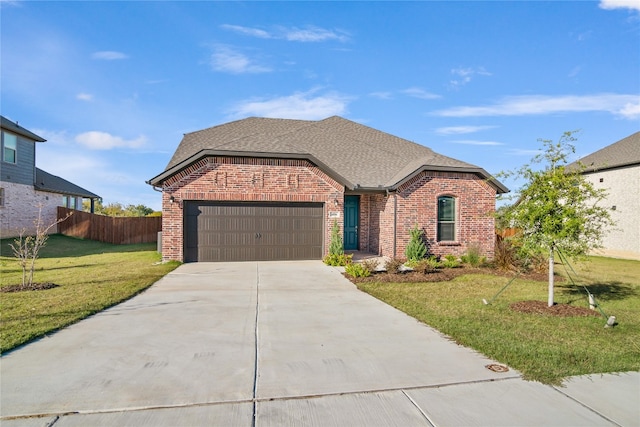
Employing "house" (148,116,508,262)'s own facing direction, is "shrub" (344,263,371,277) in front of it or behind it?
in front

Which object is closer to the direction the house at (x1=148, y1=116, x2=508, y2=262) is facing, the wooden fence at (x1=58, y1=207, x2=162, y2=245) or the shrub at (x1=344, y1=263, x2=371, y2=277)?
the shrub

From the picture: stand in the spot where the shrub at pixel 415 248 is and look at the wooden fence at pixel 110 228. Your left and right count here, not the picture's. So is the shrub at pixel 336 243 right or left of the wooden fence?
left

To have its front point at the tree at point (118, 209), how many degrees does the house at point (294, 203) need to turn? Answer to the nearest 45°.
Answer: approximately 135° to its right

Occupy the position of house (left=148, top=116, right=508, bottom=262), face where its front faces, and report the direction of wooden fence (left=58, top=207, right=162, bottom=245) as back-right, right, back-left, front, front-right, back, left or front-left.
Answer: back-right

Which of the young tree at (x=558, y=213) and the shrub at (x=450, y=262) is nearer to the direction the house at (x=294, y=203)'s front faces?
the young tree

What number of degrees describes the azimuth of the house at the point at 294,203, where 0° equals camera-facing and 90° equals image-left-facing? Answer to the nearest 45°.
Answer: approximately 0°

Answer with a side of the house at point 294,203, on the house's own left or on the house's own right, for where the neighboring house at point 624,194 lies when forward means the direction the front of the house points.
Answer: on the house's own left

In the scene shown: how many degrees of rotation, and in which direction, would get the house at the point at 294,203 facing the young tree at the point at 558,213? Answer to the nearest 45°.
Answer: approximately 45° to its left

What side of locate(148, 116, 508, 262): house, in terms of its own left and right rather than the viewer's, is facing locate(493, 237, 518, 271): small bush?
left
